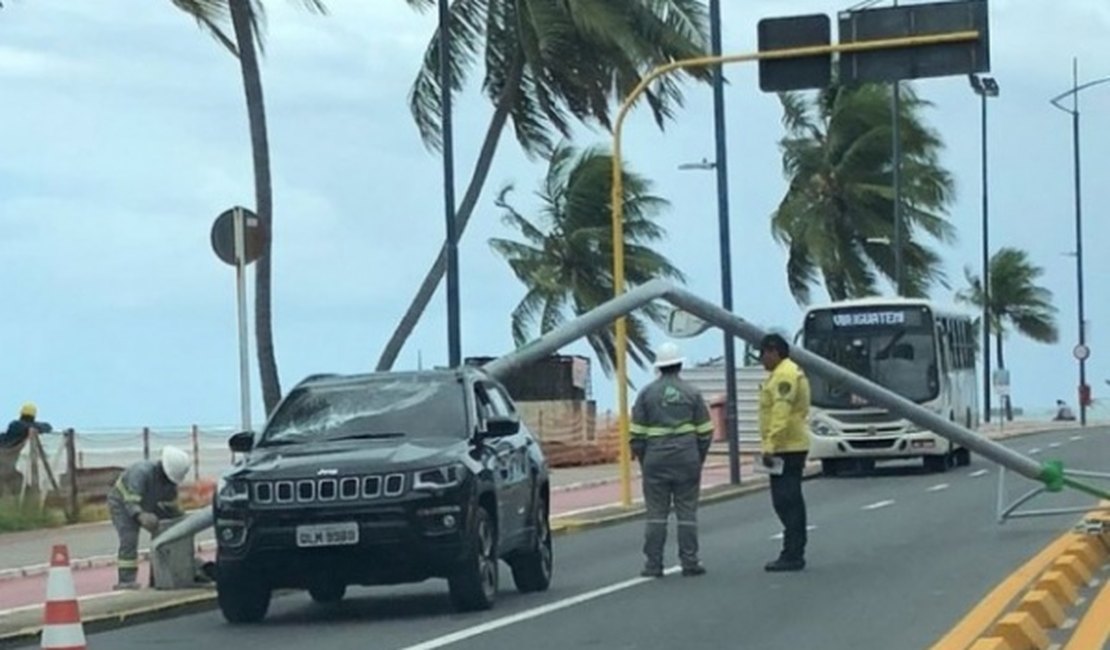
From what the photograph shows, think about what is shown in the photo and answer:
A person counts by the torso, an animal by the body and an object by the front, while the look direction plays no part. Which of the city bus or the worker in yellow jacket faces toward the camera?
the city bus

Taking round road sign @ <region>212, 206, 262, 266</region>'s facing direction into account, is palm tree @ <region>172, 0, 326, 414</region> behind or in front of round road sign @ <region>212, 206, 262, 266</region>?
in front

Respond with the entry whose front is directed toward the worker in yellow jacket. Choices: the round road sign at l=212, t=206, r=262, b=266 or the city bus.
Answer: the city bus

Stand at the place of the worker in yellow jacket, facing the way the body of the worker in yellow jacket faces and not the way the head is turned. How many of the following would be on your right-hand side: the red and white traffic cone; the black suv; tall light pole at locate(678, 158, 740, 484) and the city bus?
2

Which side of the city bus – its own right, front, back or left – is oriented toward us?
front

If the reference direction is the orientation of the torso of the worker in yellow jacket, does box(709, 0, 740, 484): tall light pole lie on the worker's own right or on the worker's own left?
on the worker's own right

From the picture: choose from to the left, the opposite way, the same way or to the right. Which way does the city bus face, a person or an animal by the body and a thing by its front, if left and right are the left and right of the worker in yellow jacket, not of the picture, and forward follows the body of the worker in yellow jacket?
to the left

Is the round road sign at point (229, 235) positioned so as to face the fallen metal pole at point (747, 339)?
no

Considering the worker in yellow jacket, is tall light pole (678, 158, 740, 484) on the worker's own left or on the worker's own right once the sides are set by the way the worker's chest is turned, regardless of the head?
on the worker's own right

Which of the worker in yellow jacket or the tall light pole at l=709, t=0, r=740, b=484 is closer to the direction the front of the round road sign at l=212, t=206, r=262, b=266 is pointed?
the tall light pole

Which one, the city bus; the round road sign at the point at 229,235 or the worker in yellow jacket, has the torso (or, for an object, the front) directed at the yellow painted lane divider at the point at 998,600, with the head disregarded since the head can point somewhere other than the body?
the city bus

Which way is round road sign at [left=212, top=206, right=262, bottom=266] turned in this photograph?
away from the camera

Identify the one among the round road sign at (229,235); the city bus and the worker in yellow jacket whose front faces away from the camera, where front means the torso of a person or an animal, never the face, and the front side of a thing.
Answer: the round road sign

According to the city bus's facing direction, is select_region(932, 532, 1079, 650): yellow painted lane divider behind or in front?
in front

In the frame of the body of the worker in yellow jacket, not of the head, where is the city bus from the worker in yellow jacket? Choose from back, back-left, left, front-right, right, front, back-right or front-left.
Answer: right

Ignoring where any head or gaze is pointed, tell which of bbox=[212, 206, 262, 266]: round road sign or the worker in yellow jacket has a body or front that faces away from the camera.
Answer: the round road sign

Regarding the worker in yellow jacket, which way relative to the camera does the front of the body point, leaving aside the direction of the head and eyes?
to the viewer's left
